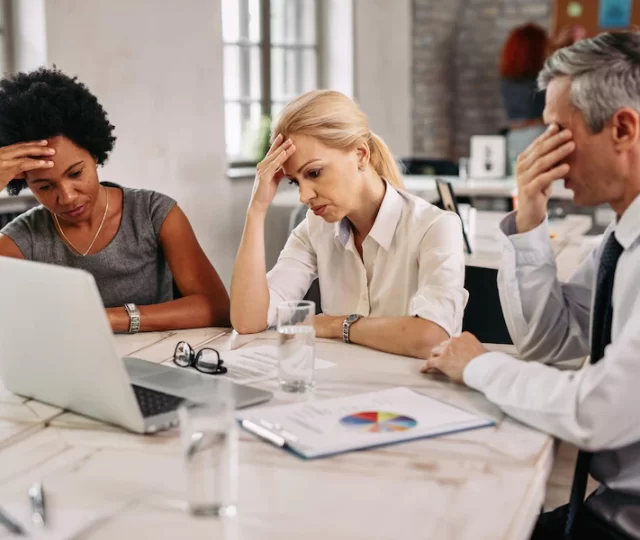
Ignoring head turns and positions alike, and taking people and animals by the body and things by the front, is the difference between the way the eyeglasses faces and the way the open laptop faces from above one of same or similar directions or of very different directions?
very different directions

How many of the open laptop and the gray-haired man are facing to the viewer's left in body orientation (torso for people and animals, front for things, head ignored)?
1

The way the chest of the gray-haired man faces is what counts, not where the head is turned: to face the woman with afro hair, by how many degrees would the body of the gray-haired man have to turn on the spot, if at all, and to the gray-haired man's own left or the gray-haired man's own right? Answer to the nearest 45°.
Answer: approximately 45° to the gray-haired man's own right

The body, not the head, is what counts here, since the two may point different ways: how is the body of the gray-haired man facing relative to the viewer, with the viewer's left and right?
facing to the left of the viewer

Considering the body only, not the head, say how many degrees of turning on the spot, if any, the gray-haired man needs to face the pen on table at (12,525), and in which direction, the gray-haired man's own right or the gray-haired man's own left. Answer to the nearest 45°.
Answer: approximately 45° to the gray-haired man's own left

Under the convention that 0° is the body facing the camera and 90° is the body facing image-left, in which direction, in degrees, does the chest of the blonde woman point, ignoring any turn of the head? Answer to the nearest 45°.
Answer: approximately 45°

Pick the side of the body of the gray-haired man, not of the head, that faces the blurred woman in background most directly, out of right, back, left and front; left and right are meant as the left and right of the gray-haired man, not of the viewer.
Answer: right

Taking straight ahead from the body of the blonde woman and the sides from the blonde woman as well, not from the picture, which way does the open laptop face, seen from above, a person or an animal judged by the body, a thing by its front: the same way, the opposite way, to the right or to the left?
the opposite way

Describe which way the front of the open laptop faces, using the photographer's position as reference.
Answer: facing away from the viewer and to the right of the viewer

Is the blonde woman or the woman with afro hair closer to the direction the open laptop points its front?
the blonde woman

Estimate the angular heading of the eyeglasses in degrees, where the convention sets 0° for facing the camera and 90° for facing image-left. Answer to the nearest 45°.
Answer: approximately 45°

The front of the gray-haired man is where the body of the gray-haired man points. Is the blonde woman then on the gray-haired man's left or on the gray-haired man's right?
on the gray-haired man's right

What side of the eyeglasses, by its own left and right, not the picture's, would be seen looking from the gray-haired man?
left
